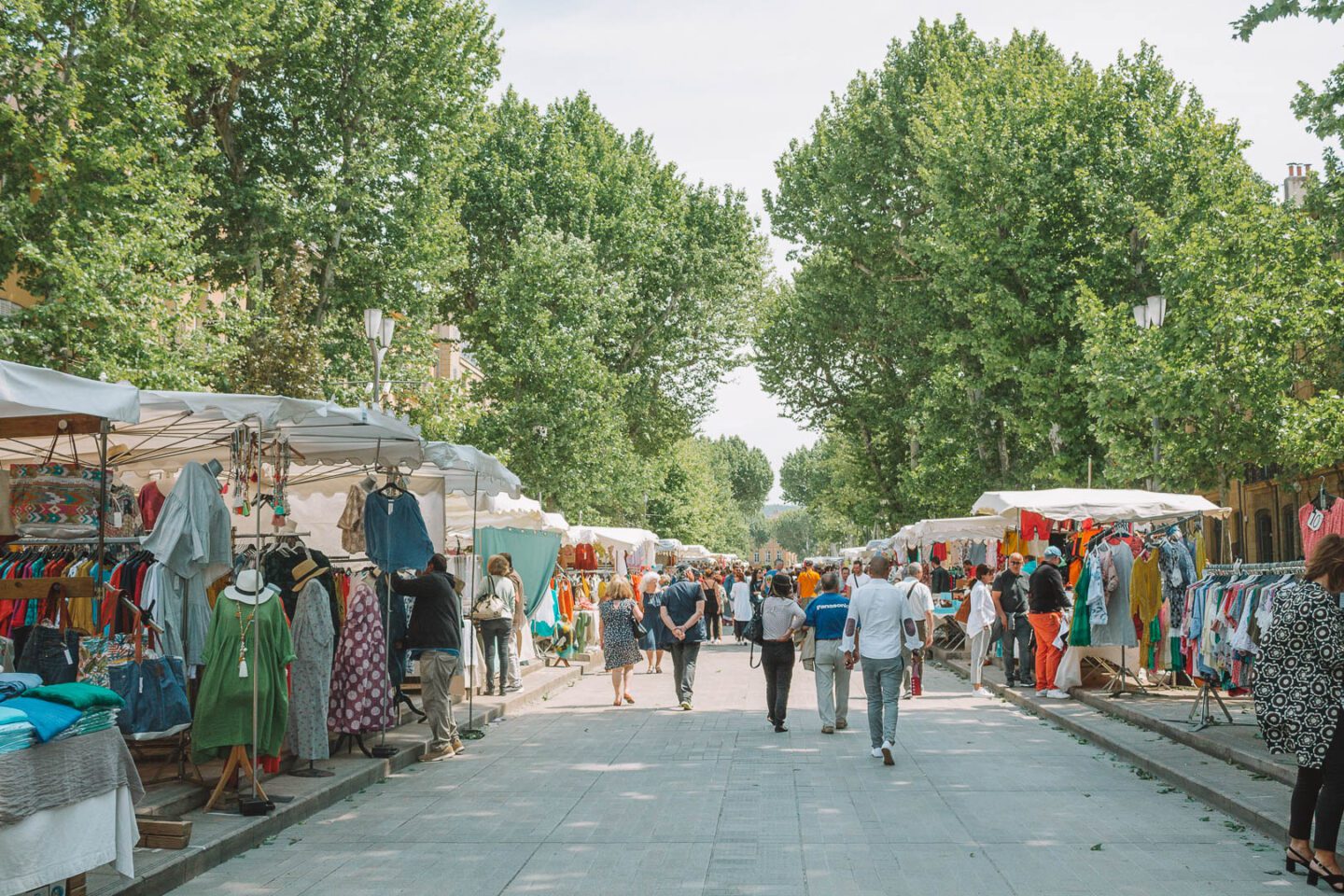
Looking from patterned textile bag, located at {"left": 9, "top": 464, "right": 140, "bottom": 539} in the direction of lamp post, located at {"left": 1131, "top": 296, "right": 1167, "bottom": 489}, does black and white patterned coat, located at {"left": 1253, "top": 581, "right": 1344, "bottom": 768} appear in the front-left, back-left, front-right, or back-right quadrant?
front-right

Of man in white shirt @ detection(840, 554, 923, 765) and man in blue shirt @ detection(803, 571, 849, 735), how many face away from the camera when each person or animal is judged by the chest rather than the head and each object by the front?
2

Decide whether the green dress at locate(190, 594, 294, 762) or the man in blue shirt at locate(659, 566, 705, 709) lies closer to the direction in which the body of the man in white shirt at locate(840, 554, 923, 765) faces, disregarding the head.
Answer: the man in blue shirt

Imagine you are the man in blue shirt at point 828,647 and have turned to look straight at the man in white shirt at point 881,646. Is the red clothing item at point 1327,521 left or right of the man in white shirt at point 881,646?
left

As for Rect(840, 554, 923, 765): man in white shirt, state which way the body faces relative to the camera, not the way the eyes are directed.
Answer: away from the camera

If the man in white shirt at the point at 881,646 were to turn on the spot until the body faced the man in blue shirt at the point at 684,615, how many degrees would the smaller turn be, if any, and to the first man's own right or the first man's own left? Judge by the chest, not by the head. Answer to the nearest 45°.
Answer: approximately 45° to the first man's own left

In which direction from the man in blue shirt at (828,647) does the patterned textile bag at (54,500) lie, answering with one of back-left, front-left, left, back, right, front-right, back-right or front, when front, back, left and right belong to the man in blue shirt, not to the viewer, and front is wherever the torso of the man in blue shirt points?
back-left

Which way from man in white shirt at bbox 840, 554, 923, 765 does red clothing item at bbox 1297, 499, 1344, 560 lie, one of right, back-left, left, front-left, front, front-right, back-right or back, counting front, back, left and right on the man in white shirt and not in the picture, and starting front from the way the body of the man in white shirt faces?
right

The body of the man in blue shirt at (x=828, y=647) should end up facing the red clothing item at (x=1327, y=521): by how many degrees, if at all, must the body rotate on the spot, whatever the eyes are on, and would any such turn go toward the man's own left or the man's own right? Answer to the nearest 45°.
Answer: approximately 135° to the man's own right

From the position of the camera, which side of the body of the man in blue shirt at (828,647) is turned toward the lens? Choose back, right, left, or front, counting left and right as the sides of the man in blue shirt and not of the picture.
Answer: back

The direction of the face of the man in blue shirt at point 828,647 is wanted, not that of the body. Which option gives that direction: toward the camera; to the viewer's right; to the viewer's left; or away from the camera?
away from the camera

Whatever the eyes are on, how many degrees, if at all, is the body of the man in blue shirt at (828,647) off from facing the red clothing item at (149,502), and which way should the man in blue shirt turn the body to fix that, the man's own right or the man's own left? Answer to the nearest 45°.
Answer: approximately 135° to the man's own left

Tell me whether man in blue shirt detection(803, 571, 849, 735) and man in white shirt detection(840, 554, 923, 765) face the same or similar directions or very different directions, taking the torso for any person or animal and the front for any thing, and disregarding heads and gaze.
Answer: same or similar directions

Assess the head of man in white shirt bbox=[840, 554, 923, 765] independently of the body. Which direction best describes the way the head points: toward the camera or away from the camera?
away from the camera

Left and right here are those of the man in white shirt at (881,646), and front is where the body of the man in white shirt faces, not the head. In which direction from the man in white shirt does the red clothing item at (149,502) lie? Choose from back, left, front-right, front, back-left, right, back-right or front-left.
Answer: left

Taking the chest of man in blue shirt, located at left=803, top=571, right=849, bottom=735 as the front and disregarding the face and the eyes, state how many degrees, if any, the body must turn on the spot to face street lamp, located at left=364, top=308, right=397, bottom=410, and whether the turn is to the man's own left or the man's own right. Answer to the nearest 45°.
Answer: approximately 45° to the man's own left
